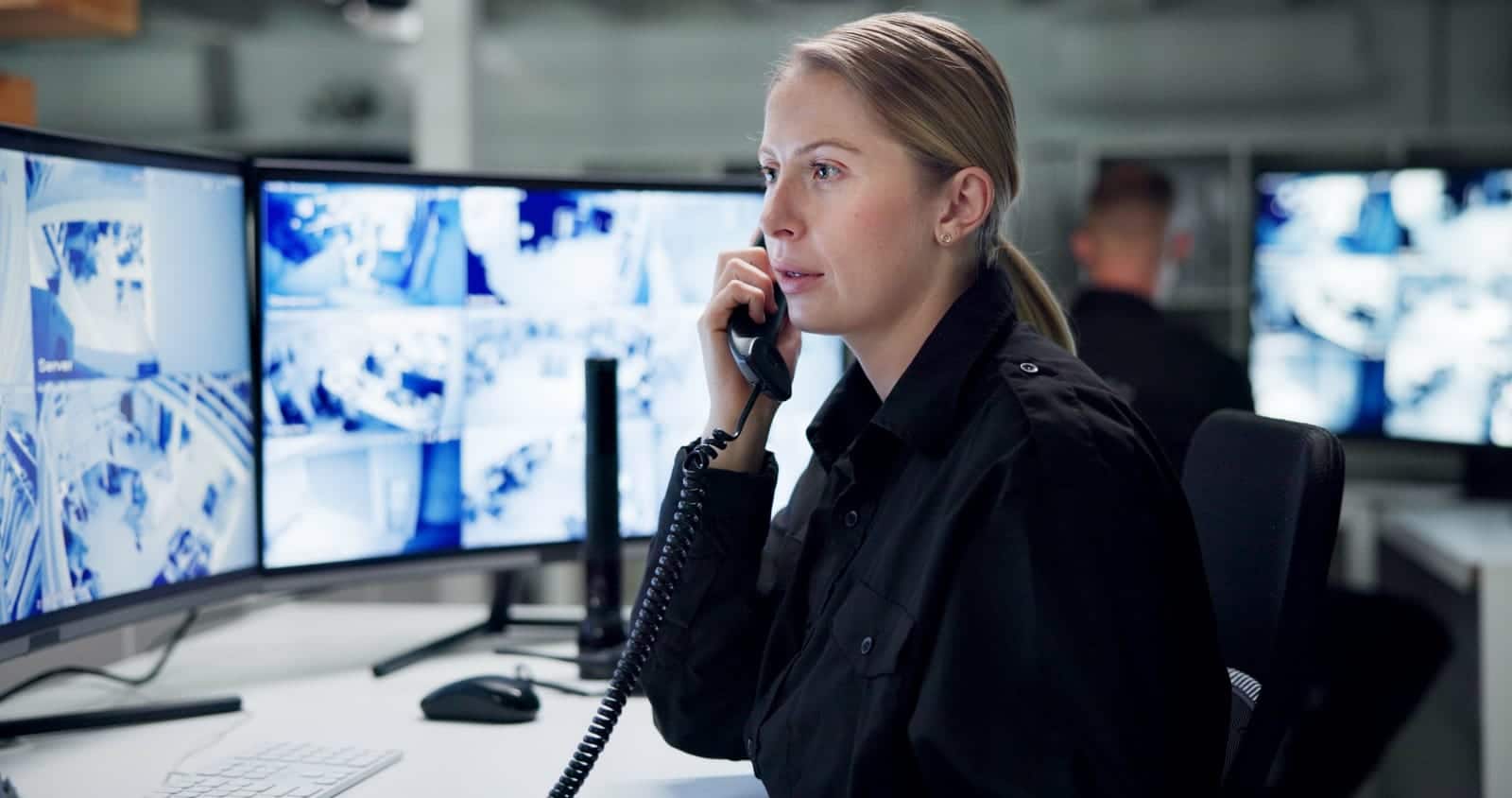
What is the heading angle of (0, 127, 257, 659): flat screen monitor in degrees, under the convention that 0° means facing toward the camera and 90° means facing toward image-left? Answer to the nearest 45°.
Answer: approximately 315°

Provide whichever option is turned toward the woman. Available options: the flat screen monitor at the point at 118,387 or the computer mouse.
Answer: the flat screen monitor

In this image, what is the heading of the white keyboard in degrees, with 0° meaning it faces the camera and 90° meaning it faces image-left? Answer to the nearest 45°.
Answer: approximately 315°

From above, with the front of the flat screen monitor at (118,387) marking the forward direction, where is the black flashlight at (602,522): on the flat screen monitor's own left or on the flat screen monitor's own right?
on the flat screen monitor's own left

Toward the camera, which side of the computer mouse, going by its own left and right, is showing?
left

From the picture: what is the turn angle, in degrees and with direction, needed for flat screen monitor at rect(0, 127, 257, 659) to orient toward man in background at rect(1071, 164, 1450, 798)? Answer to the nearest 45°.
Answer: approximately 45° to its left

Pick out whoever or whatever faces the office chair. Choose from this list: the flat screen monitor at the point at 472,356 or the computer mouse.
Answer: the flat screen monitor
